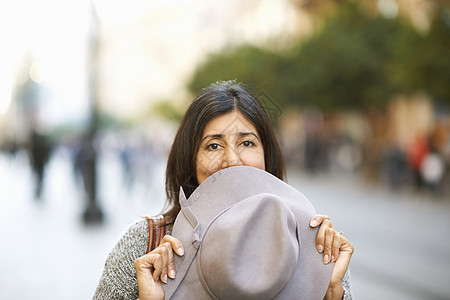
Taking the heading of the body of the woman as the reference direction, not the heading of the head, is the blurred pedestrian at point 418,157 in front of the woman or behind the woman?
behind

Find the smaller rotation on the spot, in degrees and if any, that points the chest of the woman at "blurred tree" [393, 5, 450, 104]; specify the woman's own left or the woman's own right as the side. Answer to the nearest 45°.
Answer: approximately 180°

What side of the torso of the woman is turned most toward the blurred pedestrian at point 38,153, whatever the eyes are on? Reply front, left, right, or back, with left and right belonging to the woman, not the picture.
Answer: back

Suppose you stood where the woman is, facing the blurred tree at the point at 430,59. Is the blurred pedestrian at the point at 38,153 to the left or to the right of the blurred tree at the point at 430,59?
left

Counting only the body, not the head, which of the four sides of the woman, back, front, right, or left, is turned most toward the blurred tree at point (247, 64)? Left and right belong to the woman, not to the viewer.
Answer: back

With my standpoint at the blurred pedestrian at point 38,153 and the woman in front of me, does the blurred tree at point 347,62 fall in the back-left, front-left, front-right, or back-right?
back-left

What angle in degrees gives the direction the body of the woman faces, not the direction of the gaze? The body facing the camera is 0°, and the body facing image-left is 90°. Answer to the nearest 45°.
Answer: approximately 0°

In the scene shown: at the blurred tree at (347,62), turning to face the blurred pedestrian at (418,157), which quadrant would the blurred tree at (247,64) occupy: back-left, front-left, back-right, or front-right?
back-right

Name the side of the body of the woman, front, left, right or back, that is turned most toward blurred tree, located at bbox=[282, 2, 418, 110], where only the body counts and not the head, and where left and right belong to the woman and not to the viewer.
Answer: back
